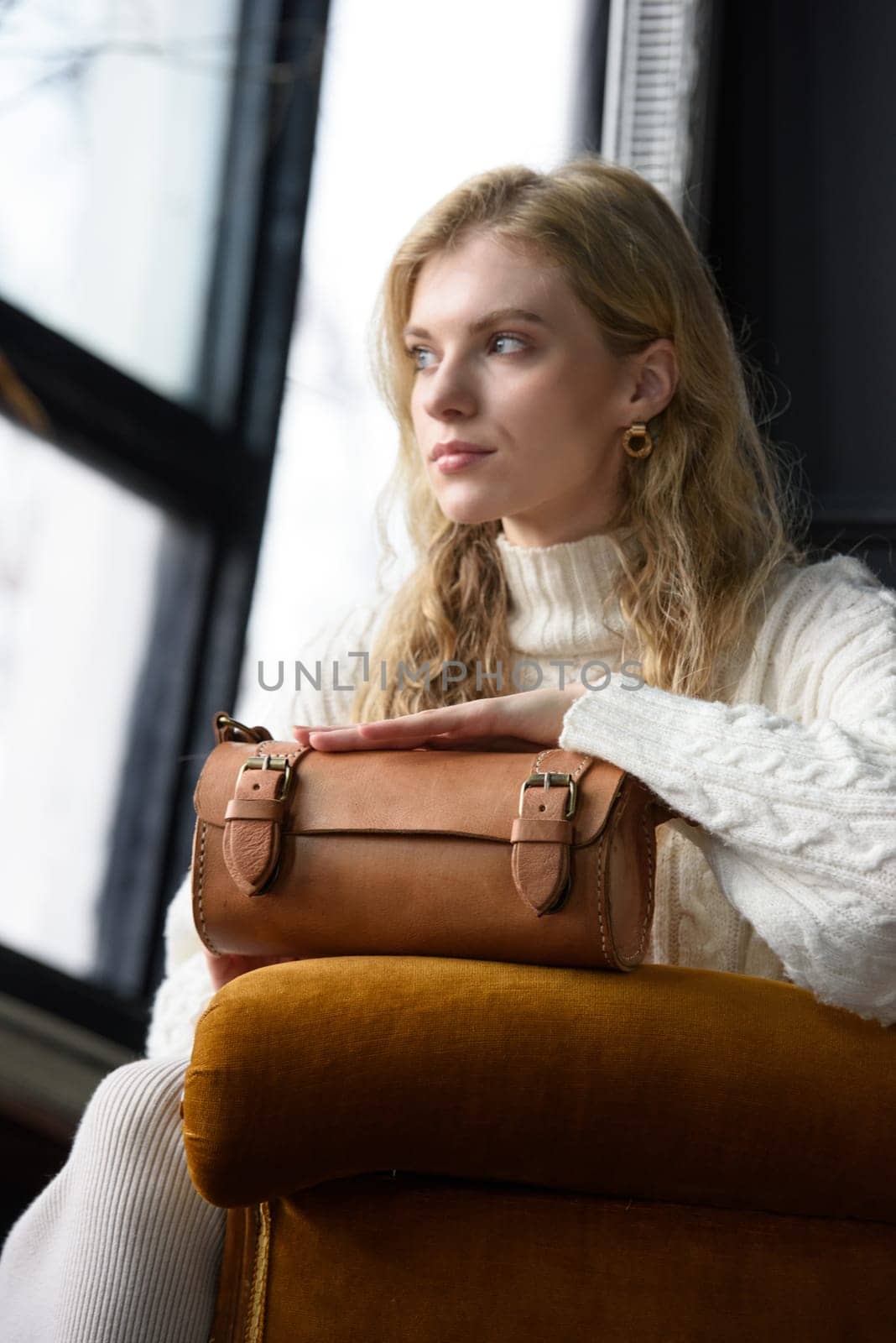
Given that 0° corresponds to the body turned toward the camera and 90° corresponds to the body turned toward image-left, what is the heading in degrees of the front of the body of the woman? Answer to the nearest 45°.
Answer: approximately 45°

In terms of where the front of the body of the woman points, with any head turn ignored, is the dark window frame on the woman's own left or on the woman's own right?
on the woman's own right

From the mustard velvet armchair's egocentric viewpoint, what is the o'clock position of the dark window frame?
The dark window frame is roughly at 2 o'clock from the mustard velvet armchair.

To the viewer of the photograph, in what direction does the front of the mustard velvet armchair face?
facing to the left of the viewer
